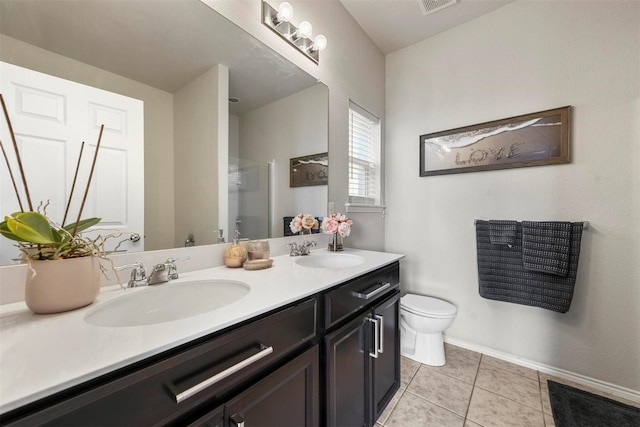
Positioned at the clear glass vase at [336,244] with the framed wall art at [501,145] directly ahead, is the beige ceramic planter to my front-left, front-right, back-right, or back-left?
back-right

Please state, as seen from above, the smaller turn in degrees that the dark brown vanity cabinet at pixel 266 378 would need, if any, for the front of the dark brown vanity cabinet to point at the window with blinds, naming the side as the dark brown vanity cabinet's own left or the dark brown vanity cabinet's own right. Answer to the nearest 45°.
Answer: approximately 90° to the dark brown vanity cabinet's own left

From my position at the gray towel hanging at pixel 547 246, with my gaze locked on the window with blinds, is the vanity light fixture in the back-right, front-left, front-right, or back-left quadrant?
front-left

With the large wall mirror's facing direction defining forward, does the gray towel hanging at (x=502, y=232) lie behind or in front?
in front

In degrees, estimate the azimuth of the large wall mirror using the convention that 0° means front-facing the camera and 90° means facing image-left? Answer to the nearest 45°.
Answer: approximately 315°

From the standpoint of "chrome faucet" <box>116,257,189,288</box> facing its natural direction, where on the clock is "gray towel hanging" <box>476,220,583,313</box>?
The gray towel hanging is roughly at 11 o'clock from the chrome faucet.

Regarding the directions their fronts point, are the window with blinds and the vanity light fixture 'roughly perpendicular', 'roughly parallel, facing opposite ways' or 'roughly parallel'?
roughly parallel

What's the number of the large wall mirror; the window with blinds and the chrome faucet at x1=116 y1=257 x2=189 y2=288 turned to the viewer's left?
0

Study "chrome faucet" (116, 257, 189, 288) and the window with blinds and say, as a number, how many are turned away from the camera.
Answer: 0

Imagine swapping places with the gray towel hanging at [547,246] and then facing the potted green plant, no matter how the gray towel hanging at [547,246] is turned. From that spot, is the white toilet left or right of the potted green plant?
right

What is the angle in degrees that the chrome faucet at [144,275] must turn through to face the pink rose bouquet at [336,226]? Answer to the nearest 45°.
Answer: approximately 45° to its left

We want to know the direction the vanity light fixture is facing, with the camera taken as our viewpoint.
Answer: facing the viewer and to the right of the viewer
